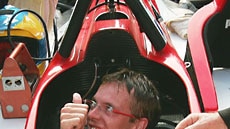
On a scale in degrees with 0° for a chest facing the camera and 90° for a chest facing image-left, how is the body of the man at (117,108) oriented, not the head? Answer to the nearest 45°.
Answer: approximately 45°
